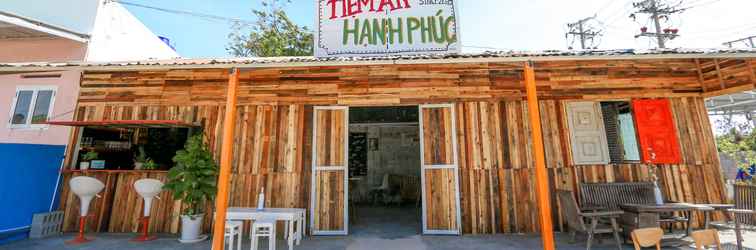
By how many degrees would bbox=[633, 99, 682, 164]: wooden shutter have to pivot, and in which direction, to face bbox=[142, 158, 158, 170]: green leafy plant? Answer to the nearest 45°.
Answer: approximately 45° to its right

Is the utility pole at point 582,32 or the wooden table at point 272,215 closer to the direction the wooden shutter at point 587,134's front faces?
the wooden table

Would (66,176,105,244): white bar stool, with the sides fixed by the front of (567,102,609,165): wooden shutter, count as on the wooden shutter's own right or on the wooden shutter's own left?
on the wooden shutter's own right

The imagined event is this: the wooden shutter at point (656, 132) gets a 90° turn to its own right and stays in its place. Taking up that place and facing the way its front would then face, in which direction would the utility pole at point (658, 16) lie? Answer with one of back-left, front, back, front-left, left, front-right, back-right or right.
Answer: right

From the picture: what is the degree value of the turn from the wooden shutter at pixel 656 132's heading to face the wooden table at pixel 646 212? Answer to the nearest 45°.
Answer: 0° — it already faces it

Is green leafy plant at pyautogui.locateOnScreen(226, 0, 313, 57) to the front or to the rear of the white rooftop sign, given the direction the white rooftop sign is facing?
to the rear

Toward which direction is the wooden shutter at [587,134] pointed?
toward the camera

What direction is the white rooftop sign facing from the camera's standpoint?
toward the camera

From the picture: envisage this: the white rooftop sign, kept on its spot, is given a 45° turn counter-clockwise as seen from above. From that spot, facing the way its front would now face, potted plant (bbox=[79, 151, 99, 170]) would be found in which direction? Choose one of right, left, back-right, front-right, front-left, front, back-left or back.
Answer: back-right

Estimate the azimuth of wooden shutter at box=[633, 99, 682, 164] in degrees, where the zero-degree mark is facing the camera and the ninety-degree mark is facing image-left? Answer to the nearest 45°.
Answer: approximately 0°

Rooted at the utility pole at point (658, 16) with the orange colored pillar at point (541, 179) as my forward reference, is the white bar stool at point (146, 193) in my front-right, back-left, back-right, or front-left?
front-right

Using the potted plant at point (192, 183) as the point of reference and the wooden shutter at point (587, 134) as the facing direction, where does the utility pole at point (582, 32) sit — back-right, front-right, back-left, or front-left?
front-left

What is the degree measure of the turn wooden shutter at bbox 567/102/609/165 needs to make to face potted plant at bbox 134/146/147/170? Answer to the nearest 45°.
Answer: approximately 45° to its right

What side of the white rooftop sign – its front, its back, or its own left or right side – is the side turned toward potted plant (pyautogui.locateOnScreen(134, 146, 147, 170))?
right

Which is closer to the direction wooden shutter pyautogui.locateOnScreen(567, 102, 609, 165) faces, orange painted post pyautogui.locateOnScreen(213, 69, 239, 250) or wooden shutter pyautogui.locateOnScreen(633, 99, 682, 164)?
the orange painted post

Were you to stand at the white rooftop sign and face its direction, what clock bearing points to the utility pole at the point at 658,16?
The utility pole is roughly at 8 o'clock from the white rooftop sign.

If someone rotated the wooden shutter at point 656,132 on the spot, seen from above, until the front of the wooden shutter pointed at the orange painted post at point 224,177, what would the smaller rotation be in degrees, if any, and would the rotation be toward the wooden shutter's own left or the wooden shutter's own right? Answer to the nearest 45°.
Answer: approximately 45° to the wooden shutter's own right

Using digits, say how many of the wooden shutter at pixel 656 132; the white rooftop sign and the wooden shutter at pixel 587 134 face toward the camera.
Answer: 3
